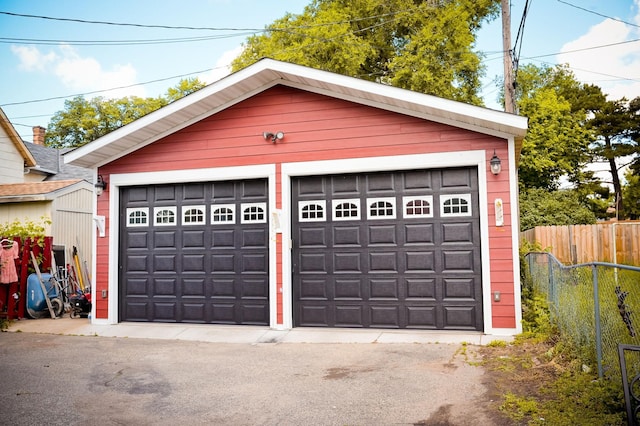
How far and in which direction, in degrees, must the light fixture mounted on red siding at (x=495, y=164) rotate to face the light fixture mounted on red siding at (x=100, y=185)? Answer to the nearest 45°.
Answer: approximately 90° to its right

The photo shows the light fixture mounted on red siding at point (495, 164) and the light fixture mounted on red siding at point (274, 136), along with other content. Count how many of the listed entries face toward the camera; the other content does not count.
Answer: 2

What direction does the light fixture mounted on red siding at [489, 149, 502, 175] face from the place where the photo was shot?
facing the viewer

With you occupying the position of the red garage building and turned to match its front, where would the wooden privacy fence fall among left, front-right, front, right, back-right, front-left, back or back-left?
back-left

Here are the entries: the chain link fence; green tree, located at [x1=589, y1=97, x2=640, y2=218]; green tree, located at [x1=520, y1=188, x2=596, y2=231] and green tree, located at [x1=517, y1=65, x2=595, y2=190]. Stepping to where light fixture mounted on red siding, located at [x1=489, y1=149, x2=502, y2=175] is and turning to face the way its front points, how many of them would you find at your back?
3

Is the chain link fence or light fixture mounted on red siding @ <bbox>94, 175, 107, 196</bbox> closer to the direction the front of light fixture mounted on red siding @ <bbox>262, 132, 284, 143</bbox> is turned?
the chain link fence

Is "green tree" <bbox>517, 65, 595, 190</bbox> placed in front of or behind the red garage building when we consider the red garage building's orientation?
behind

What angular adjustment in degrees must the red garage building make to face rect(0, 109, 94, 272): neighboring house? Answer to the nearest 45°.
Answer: approximately 135° to its right

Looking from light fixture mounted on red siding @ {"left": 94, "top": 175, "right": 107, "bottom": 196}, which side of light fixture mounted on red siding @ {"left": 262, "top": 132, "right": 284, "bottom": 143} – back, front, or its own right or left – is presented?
right

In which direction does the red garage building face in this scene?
toward the camera

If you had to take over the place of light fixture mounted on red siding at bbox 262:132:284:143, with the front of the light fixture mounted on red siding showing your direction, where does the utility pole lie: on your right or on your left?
on your left
